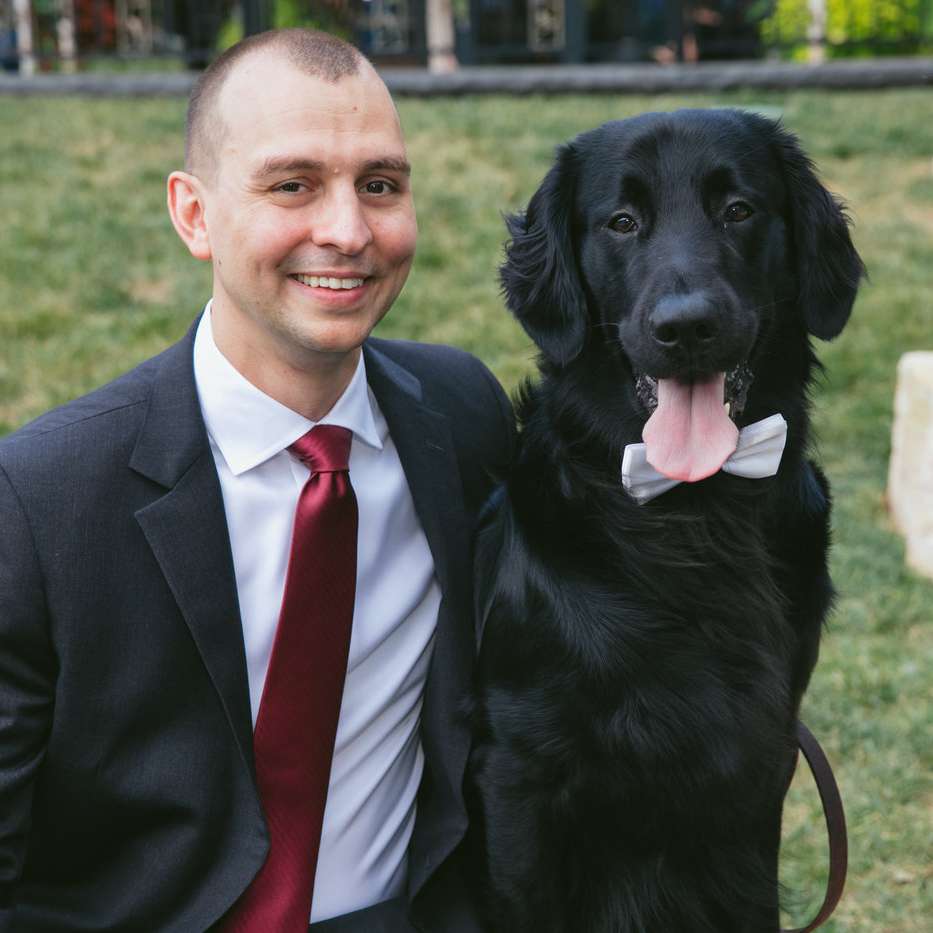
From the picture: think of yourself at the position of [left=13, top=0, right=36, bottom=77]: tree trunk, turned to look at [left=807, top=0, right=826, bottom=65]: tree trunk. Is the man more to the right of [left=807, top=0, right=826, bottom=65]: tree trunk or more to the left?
right

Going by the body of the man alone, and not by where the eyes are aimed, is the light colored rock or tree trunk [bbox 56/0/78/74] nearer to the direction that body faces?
the light colored rock

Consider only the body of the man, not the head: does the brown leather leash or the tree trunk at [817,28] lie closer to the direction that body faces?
the brown leather leash

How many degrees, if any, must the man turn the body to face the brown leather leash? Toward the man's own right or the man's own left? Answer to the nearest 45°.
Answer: approximately 45° to the man's own left

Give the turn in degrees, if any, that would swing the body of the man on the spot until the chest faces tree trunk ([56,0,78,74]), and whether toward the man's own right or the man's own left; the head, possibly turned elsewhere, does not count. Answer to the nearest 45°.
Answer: approximately 135° to the man's own left

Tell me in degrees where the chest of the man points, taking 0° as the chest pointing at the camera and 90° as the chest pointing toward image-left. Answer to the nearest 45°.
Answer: approximately 315°

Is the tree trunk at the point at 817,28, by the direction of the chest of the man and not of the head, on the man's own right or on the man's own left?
on the man's own left

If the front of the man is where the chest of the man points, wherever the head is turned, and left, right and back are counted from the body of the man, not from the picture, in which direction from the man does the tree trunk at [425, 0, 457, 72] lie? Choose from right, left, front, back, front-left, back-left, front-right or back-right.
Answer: back-left

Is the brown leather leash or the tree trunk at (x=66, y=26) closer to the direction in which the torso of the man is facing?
the brown leather leash

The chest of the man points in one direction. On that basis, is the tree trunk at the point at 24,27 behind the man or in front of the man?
behind

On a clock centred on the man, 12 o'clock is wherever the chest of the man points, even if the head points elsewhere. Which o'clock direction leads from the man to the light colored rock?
The light colored rock is roughly at 9 o'clock from the man.
